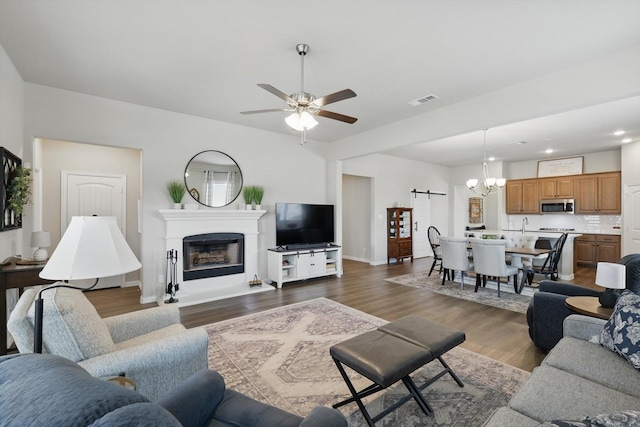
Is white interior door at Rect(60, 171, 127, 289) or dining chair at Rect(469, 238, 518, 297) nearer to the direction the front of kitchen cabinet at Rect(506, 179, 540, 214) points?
the dining chair

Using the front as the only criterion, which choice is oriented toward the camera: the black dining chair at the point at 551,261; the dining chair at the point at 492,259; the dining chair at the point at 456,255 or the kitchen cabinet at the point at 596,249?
the kitchen cabinet

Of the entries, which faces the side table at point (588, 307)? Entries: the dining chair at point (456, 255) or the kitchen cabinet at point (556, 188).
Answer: the kitchen cabinet

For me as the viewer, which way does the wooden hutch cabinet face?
facing the viewer and to the right of the viewer

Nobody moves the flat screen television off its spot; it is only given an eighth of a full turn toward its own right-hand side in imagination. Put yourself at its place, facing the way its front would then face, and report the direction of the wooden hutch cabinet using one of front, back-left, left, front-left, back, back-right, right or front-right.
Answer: back-left

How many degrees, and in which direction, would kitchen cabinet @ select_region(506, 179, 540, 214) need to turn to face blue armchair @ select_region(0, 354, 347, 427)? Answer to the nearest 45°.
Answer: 0° — it already faces it

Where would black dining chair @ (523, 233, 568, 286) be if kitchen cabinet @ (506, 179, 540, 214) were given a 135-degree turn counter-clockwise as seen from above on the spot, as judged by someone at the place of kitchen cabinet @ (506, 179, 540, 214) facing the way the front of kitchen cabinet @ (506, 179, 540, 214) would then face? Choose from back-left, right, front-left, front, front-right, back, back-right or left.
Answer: back-right

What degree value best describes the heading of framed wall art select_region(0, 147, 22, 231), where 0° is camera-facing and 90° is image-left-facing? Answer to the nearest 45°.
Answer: approximately 270°

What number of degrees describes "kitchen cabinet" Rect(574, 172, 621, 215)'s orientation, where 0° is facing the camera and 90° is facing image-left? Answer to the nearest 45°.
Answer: approximately 0°

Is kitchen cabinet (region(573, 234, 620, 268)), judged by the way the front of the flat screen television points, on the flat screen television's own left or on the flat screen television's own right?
on the flat screen television's own left

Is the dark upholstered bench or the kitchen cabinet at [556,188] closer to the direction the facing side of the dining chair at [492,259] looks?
the kitchen cabinet

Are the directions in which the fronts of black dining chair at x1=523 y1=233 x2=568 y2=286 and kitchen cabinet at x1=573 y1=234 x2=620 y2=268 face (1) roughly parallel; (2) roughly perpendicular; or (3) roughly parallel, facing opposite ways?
roughly perpendicular

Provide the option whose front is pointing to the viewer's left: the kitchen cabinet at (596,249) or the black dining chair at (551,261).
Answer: the black dining chair

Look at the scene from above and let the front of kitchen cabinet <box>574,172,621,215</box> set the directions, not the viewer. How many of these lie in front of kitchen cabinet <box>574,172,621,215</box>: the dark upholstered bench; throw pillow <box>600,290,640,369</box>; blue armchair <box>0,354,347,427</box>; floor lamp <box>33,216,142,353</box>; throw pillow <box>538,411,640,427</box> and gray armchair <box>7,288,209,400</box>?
6

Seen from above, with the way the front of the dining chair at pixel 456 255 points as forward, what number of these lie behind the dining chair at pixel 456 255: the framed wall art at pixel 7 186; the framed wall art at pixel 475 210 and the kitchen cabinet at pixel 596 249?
1

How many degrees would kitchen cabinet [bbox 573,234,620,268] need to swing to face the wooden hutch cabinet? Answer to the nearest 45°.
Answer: approximately 45° to its right

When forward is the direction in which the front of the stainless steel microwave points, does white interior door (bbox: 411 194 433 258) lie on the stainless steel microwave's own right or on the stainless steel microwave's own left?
on the stainless steel microwave's own right

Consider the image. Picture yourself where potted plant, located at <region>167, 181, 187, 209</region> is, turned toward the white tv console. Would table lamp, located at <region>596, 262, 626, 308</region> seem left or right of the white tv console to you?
right
